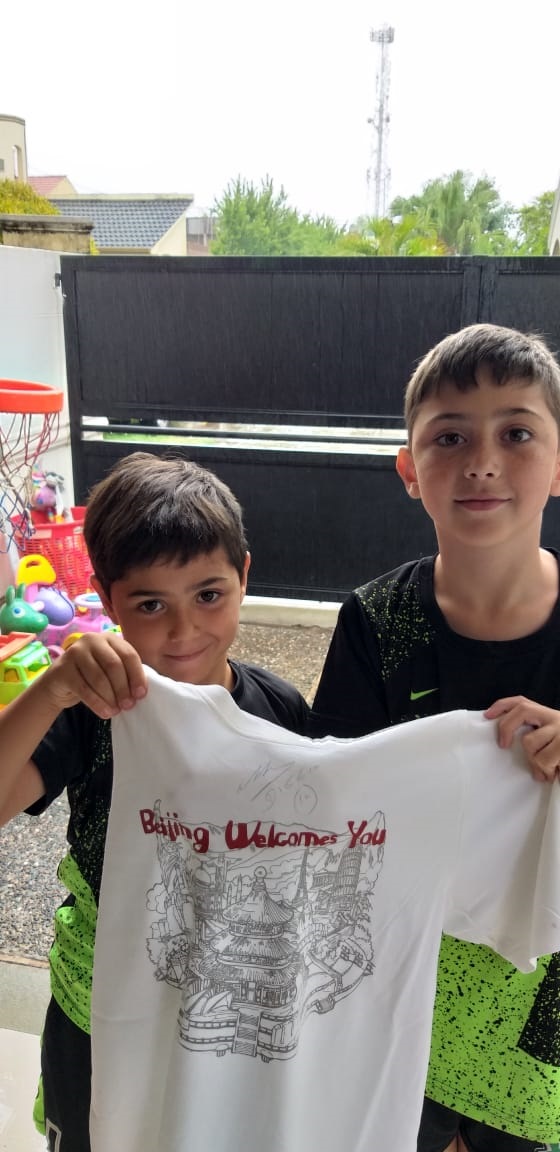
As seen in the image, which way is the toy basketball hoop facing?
to the viewer's right

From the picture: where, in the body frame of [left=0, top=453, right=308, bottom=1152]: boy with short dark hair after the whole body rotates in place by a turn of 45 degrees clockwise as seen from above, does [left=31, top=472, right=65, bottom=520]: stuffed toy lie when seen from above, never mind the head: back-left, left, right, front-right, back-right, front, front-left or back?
back-right

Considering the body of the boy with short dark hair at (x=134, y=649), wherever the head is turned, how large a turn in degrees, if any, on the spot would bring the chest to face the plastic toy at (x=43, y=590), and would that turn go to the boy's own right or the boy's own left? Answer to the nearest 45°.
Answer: approximately 180°

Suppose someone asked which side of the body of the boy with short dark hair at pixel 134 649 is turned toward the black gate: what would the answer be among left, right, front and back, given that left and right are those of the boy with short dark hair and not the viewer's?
back

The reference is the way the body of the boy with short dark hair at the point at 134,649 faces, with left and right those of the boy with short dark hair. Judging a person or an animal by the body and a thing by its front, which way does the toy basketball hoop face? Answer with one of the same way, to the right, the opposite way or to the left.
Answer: to the left

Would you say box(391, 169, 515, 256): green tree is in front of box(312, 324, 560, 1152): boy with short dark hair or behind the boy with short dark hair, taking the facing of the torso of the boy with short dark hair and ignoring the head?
behind

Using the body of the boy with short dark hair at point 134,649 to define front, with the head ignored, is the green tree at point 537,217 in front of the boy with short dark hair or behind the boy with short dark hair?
behind
